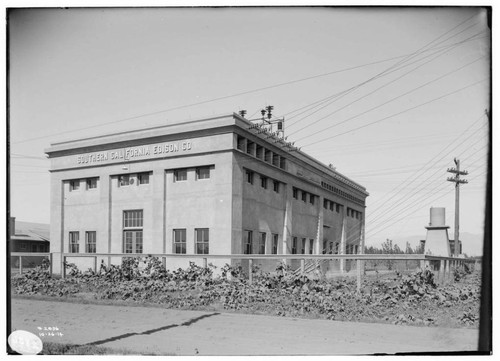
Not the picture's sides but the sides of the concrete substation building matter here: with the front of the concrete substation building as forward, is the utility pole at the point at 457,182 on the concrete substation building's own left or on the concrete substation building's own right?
on the concrete substation building's own left

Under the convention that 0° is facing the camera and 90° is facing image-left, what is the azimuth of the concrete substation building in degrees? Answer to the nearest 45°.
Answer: approximately 45°

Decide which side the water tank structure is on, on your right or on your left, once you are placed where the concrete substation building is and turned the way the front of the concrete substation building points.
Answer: on your left
